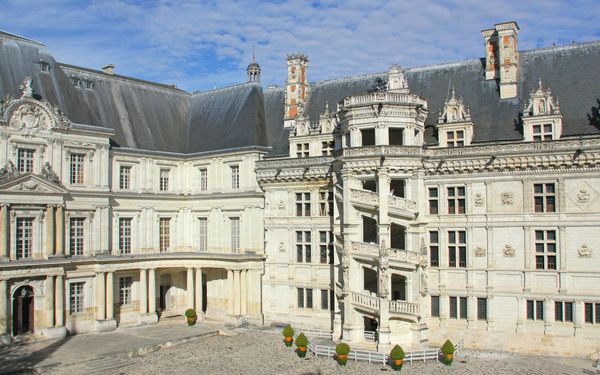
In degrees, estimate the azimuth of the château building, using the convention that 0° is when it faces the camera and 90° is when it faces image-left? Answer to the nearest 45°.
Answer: approximately 0°

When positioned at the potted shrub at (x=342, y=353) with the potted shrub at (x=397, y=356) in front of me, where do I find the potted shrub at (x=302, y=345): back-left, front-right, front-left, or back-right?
back-left
